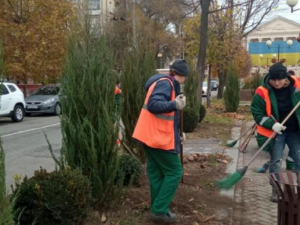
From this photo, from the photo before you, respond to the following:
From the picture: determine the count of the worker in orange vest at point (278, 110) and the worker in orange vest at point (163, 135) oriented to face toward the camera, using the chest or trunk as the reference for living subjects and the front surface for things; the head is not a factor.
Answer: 1

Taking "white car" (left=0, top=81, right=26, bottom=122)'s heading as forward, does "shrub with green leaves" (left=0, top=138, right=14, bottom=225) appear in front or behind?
in front

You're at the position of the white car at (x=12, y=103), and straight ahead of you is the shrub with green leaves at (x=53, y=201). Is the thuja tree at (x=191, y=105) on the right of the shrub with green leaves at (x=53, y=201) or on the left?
left

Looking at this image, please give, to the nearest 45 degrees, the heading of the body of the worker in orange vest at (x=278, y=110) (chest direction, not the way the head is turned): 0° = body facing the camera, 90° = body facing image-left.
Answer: approximately 0°

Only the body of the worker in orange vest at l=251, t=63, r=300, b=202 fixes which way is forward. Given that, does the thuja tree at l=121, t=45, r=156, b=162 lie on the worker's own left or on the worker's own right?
on the worker's own right

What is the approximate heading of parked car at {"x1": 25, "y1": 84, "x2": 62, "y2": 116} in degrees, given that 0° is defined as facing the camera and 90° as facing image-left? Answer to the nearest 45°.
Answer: approximately 45°

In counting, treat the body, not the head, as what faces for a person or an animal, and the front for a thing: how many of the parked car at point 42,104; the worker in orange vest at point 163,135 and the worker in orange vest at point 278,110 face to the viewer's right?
1

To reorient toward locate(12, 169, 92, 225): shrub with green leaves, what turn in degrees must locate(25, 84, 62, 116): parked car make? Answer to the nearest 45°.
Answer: approximately 45° to its left

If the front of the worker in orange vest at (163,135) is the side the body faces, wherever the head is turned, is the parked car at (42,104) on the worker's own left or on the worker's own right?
on the worker's own left

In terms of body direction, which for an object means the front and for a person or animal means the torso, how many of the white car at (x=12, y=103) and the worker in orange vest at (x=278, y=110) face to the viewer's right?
0
